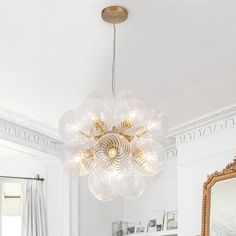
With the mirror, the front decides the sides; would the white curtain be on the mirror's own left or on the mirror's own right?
on the mirror's own right

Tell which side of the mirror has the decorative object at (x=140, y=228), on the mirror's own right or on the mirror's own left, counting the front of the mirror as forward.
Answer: on the mirror's own right

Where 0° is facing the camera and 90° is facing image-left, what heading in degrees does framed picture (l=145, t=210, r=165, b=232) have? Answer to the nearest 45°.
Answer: approximately 45°

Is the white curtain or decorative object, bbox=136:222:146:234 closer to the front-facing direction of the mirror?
the white curtain

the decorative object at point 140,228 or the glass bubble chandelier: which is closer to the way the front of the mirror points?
the glass bubble chandelier

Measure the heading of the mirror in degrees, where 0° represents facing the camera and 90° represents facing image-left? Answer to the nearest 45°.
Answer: approximately 45°
